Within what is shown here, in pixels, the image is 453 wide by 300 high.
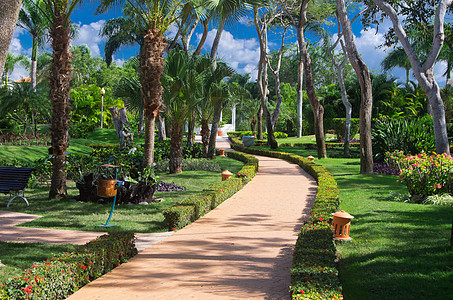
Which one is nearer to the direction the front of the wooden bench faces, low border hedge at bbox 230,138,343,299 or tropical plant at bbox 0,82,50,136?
the low border hedge

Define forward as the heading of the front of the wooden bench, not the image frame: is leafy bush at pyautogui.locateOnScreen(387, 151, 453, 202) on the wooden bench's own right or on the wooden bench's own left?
on the wooden bench's own left
